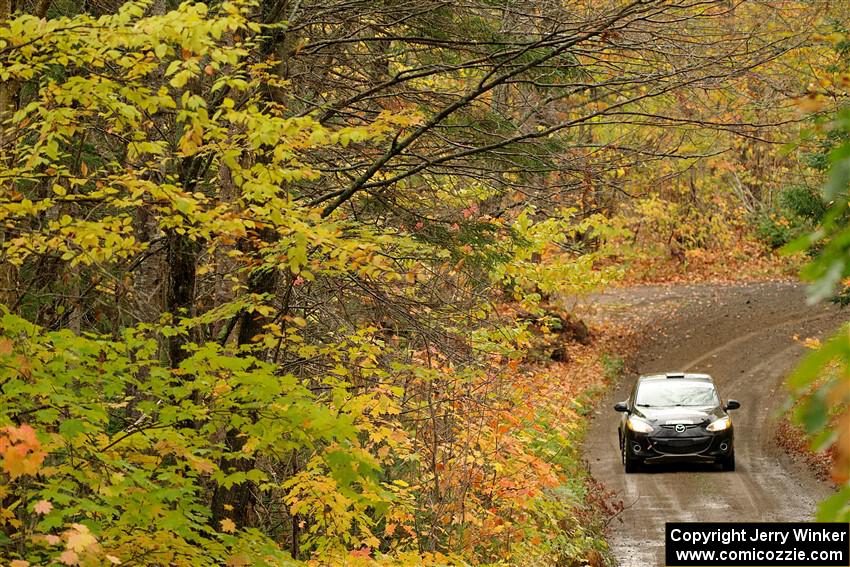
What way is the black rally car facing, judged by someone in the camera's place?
facing the viewer
